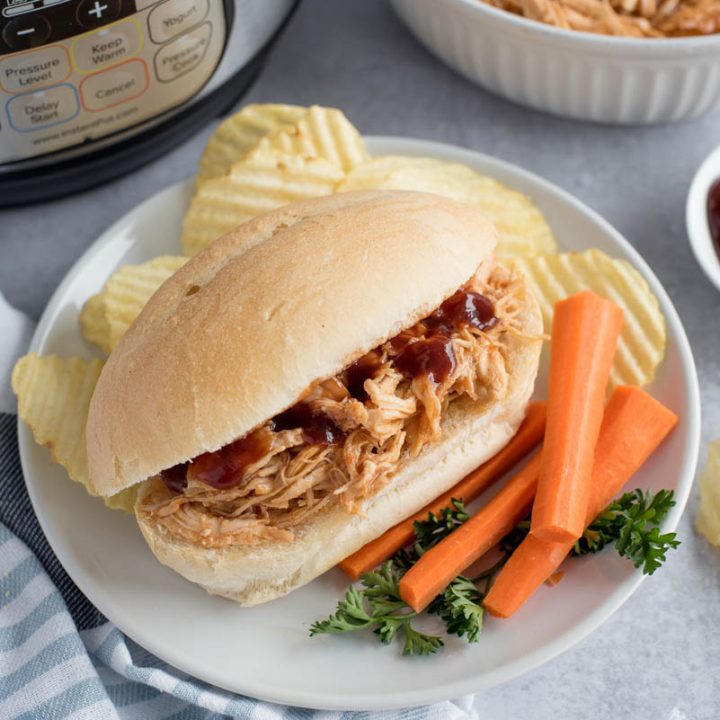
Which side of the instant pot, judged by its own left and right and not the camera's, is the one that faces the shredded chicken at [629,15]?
left

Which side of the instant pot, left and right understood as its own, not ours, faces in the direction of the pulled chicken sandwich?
front

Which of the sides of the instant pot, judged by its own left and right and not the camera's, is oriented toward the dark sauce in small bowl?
left

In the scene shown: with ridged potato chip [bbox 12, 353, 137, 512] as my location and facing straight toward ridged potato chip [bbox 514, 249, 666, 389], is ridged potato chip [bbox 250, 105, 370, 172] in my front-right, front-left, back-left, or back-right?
front-left

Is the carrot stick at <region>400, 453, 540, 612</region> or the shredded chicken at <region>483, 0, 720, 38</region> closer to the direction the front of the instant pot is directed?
the carrot stick

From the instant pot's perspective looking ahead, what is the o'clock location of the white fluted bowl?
The white fluted bowl is roughly at 9 o'clock from the instant pot.

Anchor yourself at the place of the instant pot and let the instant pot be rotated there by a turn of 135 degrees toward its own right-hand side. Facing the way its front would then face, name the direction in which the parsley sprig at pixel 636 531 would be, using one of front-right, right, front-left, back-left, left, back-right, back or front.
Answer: back

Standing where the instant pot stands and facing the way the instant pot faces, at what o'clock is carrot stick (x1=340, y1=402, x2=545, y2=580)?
The carrot stick is roughly at 11 o'clock from the instant pot.

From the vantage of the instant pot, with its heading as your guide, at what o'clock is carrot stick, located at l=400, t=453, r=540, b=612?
The carrot stick is roughly at 11 o'clock from the instant pot.

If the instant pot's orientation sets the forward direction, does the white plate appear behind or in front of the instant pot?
in front

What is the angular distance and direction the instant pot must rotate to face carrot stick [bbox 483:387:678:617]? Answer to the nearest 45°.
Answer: approximately 45° to its left

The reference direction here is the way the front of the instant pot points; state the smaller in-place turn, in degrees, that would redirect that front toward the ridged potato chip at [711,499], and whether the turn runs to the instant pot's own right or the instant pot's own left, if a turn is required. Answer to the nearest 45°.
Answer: approximately 45° to the instant pot's own left

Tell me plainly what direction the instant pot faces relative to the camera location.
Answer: facing the viewer

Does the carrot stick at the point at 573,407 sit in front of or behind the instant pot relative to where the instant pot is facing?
in front
